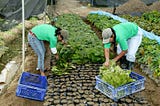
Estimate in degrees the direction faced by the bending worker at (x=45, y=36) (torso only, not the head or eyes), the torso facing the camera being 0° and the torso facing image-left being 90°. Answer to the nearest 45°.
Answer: approximately 270°

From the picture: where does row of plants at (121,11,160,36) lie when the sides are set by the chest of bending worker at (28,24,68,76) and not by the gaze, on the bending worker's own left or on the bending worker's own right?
on the bending worker's own left

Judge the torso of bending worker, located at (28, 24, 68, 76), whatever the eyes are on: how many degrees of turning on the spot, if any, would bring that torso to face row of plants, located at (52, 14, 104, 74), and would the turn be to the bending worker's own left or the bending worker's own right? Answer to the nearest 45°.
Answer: approximately 45° to the bending worker's own left

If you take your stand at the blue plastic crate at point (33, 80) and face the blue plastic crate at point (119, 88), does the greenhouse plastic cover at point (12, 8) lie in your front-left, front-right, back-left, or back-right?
back-left

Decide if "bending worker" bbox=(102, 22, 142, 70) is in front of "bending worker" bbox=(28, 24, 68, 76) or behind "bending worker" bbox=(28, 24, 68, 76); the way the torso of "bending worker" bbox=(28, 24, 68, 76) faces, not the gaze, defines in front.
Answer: in front

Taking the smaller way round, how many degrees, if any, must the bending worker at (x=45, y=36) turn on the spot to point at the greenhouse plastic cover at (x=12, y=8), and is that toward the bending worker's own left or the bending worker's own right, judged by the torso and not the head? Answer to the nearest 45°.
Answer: approximately 90° to the bending worker's own left

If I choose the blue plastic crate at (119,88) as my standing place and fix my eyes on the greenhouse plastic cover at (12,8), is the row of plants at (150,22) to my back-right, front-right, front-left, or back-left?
front-right

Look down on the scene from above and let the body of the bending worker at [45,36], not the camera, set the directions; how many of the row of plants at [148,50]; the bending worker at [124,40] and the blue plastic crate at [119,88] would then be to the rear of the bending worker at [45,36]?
0

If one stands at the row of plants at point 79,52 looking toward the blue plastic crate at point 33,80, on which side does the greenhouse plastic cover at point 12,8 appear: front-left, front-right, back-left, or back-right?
back-right

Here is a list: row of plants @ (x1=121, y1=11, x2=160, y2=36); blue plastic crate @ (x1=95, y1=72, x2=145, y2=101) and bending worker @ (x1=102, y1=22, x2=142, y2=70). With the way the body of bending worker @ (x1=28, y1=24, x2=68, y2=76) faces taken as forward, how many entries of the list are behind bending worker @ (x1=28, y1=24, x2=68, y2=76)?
0
